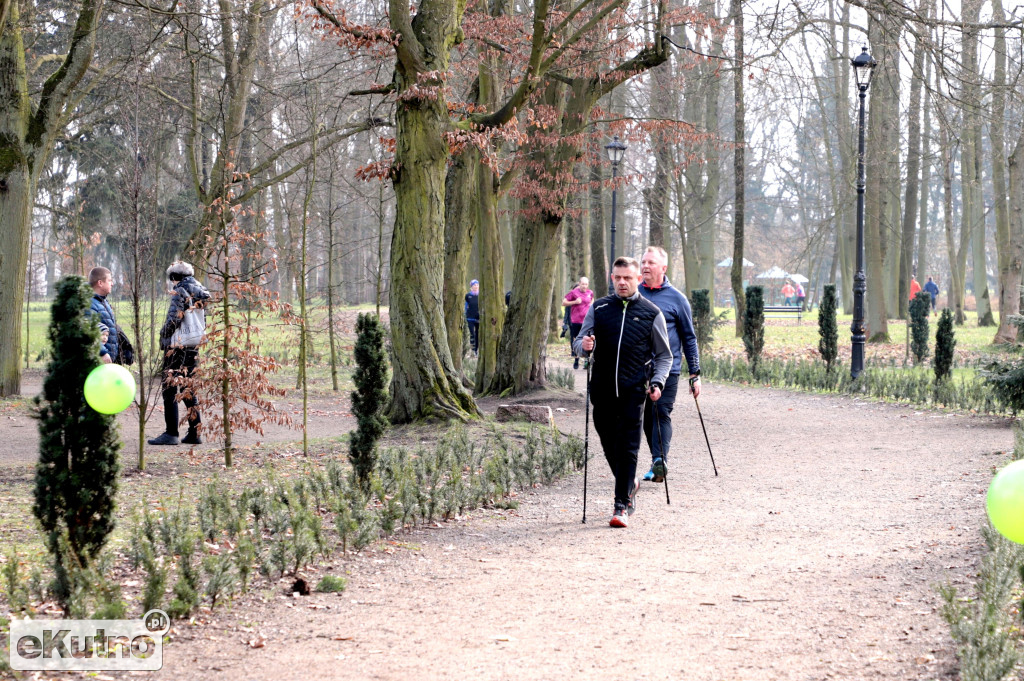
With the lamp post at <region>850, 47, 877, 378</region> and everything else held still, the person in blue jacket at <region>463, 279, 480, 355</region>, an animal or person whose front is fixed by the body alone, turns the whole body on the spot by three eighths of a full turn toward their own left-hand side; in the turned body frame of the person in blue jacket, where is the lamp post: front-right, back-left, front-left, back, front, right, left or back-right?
right

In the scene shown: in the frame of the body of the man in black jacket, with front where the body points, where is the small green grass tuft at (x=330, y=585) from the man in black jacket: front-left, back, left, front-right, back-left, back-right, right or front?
front-right

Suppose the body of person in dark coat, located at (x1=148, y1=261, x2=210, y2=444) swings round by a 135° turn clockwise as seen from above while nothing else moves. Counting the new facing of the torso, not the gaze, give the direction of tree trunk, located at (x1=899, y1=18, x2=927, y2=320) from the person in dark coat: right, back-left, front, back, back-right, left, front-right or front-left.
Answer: front

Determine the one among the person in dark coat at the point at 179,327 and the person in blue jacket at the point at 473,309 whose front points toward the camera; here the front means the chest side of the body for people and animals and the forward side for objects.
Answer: the person in blue jacket

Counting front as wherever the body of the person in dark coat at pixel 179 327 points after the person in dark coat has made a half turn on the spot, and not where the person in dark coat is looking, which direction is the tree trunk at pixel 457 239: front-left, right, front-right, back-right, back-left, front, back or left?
front-left

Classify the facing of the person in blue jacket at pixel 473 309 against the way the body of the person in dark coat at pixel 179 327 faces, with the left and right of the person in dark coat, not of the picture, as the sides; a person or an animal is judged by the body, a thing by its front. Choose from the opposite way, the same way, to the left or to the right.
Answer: to the left

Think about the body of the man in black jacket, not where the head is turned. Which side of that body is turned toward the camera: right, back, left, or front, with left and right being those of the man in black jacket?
front

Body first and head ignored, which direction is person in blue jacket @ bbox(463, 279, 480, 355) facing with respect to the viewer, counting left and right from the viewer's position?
facing the viewer

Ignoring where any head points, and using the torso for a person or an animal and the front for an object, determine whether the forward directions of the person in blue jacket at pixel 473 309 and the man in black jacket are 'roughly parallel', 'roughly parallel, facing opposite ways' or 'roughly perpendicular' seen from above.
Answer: roughly parallel

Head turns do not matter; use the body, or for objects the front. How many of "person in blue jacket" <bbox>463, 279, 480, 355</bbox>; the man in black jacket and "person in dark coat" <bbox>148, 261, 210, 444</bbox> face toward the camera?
2

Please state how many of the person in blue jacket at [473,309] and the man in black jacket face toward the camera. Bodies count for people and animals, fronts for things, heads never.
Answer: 2

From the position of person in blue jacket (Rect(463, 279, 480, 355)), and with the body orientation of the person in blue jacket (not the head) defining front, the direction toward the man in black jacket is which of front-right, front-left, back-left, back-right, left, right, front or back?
front

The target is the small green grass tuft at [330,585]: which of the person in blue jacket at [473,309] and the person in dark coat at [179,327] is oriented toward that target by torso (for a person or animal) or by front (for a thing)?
the person in blue jacket

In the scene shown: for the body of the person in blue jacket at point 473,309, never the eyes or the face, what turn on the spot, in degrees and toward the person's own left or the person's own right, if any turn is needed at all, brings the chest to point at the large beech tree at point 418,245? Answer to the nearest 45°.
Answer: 0° — they already face it

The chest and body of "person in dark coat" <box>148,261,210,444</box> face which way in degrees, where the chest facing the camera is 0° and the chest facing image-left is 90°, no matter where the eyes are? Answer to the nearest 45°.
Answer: approximately 90°

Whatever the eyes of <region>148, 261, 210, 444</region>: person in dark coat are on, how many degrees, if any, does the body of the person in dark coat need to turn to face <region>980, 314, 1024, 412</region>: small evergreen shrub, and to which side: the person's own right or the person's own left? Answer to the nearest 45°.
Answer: approximately 180°

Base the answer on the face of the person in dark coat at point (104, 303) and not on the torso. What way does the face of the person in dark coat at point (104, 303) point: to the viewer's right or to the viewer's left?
to the viewer's right

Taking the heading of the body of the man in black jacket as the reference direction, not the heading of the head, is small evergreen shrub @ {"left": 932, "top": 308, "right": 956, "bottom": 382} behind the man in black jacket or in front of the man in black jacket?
behind

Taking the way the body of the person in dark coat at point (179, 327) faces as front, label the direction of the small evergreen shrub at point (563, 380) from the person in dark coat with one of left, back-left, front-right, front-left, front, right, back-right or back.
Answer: back-right

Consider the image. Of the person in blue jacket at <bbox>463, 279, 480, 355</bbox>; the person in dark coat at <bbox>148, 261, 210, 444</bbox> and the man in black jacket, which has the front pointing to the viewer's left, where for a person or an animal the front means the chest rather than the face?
the person in dark coat
